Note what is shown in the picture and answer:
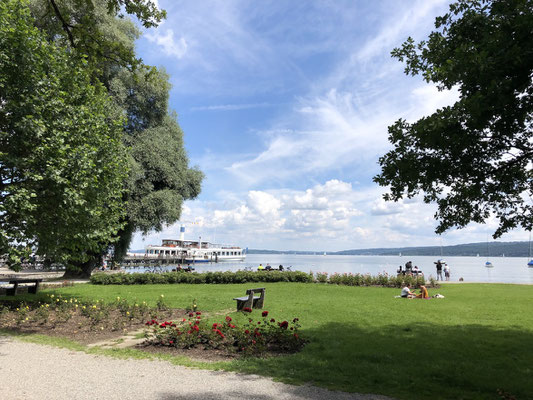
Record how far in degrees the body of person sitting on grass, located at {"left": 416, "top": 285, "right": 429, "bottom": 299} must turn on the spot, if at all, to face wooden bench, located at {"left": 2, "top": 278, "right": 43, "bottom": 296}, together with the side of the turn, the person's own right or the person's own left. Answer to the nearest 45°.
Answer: approximately 45° to the person's own left

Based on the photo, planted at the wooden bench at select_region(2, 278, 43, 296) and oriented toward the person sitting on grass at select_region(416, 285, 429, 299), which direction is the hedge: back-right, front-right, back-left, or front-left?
front-left

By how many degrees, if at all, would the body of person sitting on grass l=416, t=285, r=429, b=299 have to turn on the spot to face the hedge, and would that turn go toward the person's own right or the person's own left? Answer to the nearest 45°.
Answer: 0° — they already face it

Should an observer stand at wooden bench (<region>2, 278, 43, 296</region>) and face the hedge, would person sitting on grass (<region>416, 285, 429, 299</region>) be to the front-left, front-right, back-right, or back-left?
front-right
